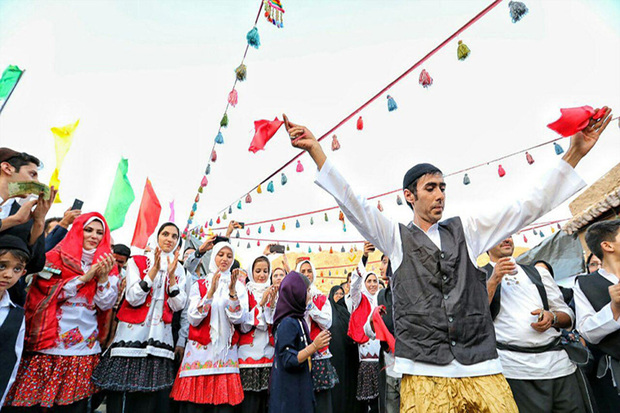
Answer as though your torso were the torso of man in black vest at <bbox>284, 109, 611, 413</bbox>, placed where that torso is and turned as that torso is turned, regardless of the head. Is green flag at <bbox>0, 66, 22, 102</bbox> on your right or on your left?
on your right

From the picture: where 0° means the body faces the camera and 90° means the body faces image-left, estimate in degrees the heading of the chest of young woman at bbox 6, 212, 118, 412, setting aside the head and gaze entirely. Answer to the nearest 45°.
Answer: approximately 315°

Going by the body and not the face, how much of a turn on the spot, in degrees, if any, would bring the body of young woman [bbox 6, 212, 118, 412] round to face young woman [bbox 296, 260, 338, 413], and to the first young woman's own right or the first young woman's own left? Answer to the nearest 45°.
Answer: approximately 45° to the first young woman's own left

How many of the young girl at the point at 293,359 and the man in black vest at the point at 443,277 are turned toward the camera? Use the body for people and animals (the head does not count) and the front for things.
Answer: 1
